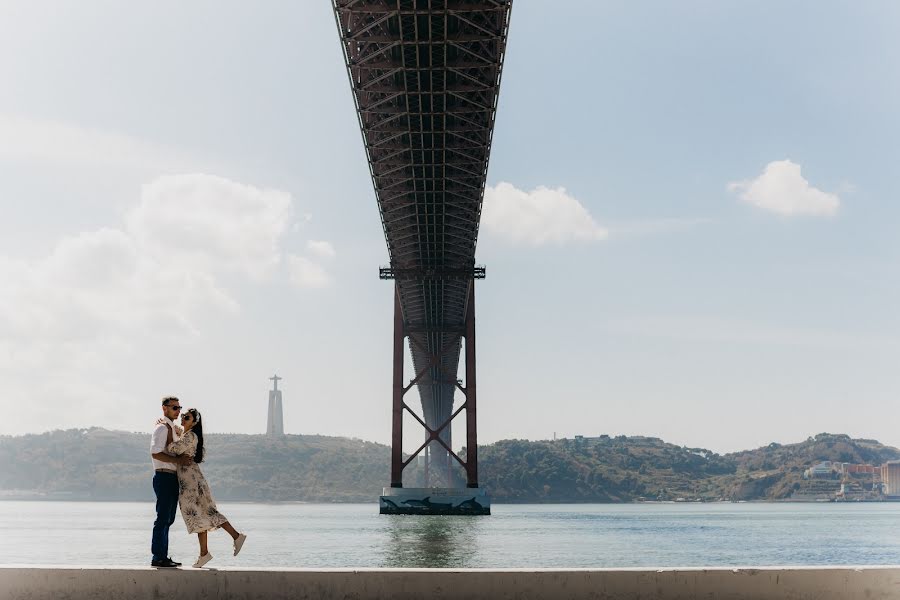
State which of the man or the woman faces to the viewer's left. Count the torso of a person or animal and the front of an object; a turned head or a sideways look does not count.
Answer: the woman

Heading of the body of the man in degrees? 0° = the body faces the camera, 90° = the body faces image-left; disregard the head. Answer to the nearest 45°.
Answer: approximately 270°

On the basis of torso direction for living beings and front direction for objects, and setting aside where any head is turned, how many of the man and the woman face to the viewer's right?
1

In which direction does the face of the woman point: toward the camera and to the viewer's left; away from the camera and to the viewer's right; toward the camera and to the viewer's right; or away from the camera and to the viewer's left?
toward the camera and to the viewer's left

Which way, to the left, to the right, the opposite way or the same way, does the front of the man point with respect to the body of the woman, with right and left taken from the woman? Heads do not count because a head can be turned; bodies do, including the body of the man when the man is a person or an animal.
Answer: the opposite way

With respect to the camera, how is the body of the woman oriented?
to the viewer's left
